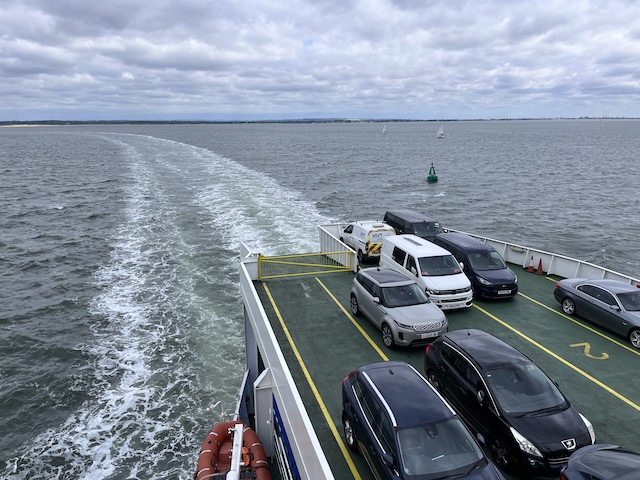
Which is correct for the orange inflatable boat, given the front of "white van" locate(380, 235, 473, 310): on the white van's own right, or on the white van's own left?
on the white van's own right

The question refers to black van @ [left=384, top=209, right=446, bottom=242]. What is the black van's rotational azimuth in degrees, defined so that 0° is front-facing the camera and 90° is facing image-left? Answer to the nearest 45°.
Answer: approximately 315°

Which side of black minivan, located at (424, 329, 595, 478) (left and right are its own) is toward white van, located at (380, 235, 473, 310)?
back

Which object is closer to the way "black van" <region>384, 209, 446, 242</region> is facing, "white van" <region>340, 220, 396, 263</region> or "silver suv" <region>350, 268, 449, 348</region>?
the silver suv

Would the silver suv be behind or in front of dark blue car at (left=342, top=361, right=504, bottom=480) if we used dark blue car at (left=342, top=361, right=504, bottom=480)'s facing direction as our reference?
behind

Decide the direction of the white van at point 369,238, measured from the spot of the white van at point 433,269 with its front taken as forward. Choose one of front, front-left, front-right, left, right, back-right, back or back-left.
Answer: back

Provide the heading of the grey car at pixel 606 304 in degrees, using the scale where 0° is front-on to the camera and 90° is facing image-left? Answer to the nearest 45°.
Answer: approximately 315°

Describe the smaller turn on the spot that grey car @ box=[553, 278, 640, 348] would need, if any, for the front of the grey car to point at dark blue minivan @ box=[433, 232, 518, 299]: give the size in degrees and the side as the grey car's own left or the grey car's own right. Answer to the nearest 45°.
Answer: approximately 135° to the grey car's own right
